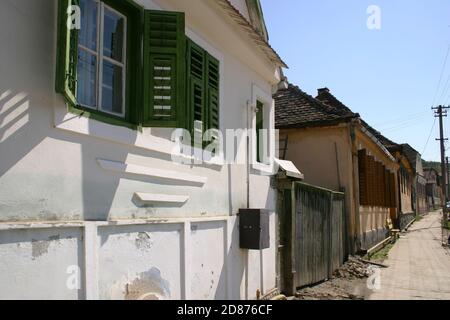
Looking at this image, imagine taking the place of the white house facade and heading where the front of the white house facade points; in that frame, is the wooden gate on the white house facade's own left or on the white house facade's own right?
on the white house facade's own left

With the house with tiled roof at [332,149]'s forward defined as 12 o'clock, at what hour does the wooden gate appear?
The wooden gate is roughly at 3 o'clock from the house with tiled roof.

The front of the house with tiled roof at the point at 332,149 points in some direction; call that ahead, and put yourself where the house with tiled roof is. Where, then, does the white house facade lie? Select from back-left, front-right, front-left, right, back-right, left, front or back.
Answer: right

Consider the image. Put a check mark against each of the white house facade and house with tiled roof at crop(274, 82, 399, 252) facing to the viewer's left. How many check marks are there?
0

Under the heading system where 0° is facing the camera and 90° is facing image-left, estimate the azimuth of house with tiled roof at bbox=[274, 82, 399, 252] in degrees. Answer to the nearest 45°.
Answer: approximately 270°

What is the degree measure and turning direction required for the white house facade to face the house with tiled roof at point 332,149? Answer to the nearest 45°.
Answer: approximately 90° to its left

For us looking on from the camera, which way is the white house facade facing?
facing the viewer and to the right of the viewer
